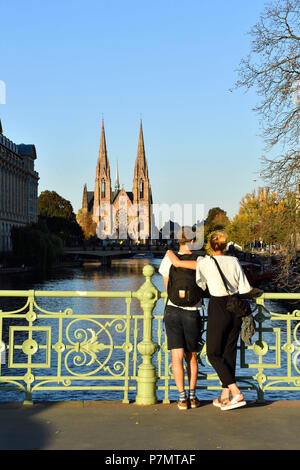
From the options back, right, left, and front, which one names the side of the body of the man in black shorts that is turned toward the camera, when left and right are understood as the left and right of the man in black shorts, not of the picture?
back

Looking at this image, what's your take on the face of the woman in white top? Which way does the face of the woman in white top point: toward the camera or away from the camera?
away from the camera

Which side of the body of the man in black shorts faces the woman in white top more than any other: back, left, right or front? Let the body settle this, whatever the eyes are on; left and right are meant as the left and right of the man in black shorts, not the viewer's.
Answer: right
